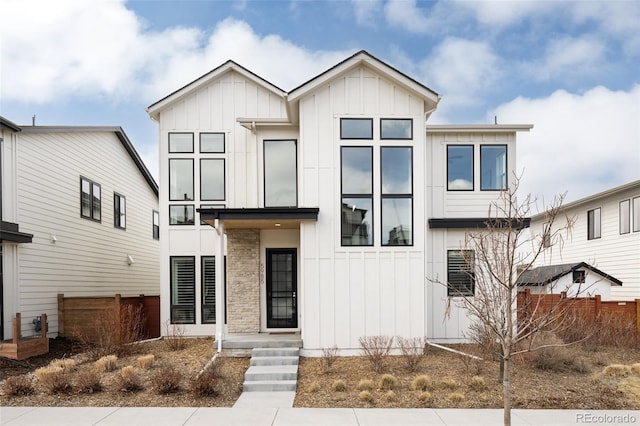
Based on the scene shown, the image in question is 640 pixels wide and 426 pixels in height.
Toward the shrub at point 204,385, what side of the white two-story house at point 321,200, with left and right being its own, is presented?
front

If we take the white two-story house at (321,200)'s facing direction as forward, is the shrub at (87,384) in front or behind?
in front

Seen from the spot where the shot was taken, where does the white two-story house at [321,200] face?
facing the viewer

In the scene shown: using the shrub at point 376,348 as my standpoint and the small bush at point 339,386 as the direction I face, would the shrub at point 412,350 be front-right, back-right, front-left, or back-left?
back-left

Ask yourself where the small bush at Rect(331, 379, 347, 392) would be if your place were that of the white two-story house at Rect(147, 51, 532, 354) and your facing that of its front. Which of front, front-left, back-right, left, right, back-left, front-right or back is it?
front

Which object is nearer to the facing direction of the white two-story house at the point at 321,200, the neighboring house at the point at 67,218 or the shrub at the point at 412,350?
the shrub

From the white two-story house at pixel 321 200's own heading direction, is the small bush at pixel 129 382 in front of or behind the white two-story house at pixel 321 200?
in front

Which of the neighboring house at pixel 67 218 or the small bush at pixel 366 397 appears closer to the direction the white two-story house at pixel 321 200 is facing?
the small bush

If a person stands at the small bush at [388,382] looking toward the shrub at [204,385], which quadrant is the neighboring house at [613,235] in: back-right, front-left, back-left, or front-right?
back-right

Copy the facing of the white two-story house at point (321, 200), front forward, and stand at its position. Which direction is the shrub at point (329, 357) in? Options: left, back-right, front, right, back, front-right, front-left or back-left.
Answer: front
